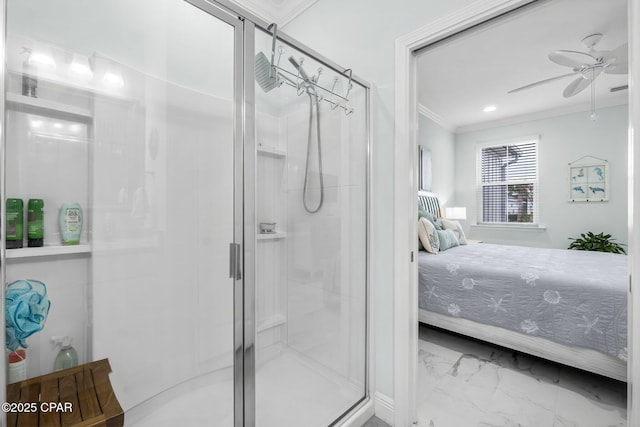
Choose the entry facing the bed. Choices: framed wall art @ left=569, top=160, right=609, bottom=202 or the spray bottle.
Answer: the framed wall art

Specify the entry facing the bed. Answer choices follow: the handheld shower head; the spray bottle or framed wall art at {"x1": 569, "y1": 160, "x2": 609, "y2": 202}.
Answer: the framed wall art

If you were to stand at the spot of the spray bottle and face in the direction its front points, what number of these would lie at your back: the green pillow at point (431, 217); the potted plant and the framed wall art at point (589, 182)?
3

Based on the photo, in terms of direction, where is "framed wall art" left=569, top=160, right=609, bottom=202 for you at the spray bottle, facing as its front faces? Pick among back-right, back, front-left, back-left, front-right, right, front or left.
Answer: back

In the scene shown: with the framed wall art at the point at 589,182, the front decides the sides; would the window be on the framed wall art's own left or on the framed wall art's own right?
on the framed wall art's own right

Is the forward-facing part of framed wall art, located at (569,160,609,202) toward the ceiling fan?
yes

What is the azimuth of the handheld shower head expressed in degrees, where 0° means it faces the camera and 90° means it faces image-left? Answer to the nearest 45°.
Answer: approximately 90°

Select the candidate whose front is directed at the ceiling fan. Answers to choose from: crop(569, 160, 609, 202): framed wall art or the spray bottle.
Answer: the framed wall art

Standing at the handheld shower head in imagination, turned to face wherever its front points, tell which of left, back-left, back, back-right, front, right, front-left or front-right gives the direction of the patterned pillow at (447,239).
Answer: back-right
